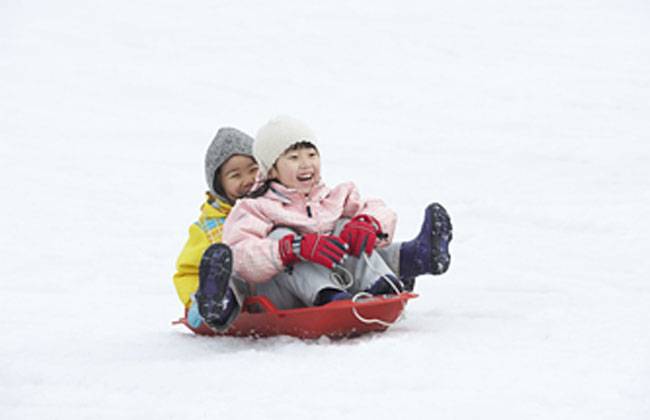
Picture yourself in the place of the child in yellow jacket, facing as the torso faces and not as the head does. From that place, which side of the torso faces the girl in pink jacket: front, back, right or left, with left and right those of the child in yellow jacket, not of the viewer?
front

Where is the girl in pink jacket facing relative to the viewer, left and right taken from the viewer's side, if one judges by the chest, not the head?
facing the viewer and to the right of the viewer

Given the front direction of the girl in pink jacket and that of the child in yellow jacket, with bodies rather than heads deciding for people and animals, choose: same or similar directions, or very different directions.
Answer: same or similar directions

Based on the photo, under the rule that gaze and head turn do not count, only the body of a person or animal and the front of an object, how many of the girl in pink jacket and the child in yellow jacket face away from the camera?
0

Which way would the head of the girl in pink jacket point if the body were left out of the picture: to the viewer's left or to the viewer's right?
to the viewer's right

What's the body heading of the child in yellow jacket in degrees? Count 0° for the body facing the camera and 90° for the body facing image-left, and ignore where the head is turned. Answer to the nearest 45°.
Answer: approximately 315°
